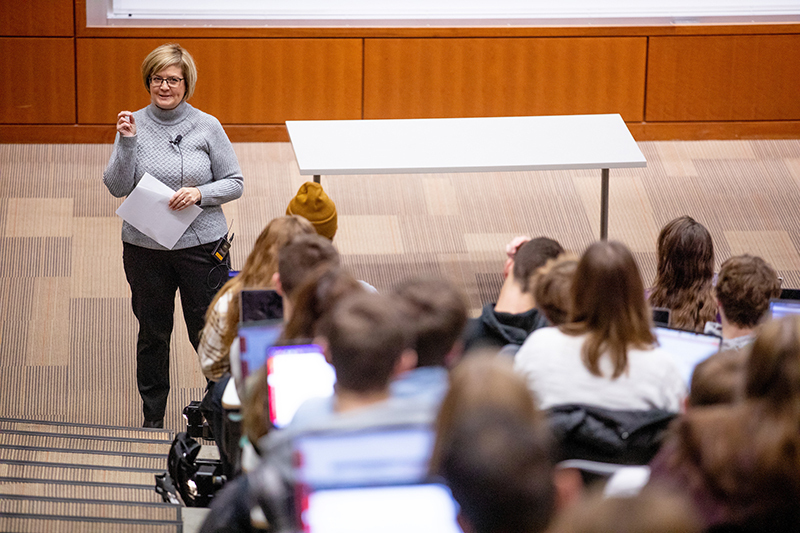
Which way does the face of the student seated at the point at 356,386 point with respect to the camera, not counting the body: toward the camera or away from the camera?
away from the camera

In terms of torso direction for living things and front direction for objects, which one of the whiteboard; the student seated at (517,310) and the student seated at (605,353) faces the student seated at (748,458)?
the whiteboard

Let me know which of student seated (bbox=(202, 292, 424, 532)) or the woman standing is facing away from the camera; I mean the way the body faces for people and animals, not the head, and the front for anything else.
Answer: the student seated

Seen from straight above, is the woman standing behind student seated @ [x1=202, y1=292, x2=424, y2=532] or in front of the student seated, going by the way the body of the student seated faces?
in front

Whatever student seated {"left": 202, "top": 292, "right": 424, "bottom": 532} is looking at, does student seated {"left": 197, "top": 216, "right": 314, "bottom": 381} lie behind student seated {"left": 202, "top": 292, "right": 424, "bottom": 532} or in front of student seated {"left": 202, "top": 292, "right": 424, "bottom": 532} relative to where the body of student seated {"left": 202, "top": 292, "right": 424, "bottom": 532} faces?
in front

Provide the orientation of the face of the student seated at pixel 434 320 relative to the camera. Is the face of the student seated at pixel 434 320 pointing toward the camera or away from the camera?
away from the camera

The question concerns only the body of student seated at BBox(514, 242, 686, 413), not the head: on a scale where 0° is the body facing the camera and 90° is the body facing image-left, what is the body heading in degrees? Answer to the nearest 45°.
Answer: approximately 180°

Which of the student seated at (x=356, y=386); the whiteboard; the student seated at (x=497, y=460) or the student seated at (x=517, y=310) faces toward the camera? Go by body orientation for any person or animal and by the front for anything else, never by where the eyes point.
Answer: the whiteboard

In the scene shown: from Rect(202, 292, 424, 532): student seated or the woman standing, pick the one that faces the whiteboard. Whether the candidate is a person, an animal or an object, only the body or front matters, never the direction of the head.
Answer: the student seated

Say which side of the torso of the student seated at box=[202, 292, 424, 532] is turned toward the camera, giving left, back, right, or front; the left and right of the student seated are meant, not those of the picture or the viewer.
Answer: back

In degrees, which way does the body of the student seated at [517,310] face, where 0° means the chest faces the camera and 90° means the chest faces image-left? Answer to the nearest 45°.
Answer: approximately 135°

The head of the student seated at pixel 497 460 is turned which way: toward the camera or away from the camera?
away from the camera

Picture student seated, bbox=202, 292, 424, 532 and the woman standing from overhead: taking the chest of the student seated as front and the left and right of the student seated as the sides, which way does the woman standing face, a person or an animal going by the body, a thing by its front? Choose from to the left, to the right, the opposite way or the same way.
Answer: the opposite way
